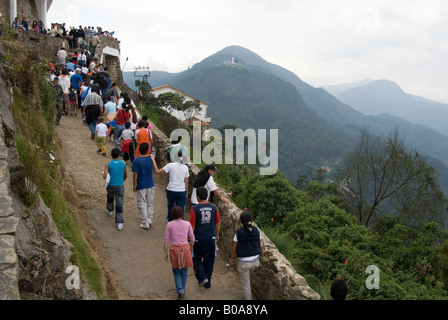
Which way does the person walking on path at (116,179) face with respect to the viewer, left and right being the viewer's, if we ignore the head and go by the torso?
facing away from the viewer

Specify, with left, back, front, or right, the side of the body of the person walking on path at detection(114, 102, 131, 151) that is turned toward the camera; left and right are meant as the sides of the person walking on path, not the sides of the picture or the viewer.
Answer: back

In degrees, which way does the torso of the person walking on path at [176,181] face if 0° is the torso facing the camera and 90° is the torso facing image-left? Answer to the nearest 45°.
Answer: approximately 180°

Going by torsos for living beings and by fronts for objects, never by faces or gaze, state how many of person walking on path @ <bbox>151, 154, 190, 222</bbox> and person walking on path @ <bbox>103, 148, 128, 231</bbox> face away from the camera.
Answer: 2

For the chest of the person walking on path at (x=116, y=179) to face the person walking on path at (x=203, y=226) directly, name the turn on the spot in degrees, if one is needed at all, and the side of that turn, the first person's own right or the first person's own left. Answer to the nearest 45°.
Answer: approximately 135° to the first person's own right

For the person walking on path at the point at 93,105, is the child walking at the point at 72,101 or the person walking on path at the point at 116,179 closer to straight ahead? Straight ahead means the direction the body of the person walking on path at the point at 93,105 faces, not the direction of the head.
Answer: the child walking

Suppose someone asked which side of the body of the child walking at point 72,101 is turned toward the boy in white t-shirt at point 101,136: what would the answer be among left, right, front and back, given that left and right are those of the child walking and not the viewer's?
back

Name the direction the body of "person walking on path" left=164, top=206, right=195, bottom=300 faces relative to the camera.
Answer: away from the camera

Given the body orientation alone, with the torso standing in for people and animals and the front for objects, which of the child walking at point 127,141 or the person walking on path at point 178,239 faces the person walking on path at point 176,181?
the person walking on path at point 178,239

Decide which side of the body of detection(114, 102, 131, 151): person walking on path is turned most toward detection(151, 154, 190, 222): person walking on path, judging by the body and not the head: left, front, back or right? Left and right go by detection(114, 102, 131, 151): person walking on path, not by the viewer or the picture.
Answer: back

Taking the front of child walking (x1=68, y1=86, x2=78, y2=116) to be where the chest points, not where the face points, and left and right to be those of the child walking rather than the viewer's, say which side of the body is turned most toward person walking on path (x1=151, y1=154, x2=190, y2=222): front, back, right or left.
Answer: back
